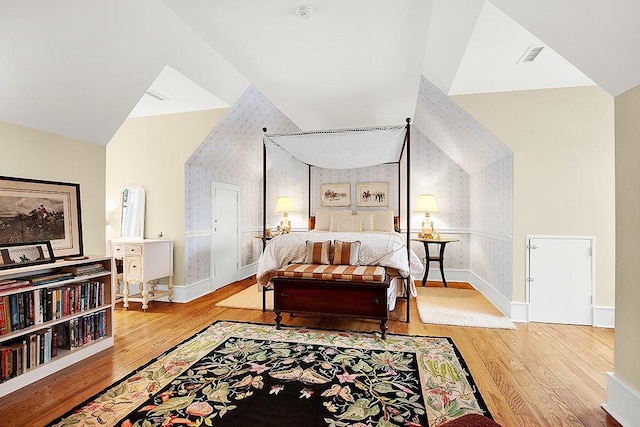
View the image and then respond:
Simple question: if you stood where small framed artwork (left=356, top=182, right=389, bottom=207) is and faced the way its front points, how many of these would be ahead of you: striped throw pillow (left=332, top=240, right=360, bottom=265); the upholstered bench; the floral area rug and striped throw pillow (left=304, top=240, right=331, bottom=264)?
4

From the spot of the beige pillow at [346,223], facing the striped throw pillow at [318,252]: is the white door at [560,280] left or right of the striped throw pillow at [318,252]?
left

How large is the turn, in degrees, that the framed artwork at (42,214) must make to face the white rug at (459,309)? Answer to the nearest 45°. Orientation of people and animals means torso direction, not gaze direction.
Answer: approximately 45° to its left

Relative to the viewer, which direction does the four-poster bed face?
toward the camera

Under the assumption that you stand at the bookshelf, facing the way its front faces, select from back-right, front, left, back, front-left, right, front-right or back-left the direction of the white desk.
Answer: left

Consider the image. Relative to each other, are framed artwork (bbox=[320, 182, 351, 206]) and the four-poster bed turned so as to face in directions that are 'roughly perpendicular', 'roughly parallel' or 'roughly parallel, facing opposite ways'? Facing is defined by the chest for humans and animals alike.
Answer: roughly parallel

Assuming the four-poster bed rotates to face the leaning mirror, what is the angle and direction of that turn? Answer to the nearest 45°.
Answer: approximately 90° to its right

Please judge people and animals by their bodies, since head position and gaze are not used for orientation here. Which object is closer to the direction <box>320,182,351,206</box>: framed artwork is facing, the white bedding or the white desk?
the white bedding

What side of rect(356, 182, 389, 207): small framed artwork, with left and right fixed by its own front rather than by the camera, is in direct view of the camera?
front

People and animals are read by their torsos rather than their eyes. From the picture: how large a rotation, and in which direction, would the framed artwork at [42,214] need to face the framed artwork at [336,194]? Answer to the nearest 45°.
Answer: approximately 45° to its left

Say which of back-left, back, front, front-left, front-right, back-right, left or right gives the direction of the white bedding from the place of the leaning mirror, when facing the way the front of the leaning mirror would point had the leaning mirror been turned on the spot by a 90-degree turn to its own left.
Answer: front-right

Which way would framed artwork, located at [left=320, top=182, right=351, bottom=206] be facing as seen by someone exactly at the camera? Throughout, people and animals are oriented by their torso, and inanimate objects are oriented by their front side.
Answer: facing the viewer
